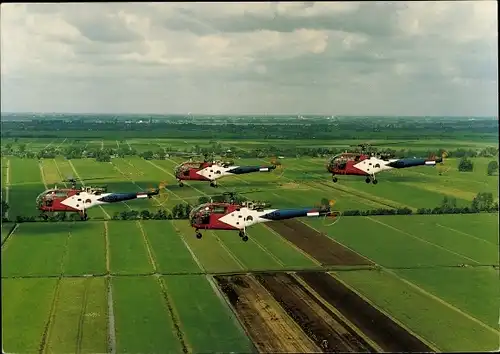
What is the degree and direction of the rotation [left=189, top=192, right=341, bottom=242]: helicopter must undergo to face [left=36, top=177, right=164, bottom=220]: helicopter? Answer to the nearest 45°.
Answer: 0° — it already faces it

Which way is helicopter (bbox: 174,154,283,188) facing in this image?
to the viewer's left

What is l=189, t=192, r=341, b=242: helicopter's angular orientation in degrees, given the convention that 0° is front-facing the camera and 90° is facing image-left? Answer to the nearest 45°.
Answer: approximately 90°

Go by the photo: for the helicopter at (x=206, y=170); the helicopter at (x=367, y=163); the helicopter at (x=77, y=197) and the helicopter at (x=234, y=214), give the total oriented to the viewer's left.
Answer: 4

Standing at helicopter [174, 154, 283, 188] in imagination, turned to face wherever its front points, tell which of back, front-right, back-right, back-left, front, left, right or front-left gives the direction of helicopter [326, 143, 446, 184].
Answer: back

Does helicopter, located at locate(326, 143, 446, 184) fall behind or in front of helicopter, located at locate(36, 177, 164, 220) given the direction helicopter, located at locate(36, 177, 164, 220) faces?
behind

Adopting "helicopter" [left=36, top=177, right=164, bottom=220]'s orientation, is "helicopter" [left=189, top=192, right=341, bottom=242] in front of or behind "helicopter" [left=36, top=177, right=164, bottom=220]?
behind

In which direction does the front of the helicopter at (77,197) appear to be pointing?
to the viewer's left

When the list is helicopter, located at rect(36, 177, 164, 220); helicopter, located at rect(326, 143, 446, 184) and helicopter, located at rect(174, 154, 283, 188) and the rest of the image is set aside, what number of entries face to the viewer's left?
3

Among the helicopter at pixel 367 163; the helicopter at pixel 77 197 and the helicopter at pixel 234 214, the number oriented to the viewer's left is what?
3

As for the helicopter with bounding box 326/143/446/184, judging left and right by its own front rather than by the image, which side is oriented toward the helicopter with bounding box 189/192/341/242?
front

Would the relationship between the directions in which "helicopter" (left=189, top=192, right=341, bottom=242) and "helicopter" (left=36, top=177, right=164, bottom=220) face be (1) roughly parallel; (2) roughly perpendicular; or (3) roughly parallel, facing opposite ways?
roughly parallel

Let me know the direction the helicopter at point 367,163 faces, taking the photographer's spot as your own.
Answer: facing to the left of the viewer
